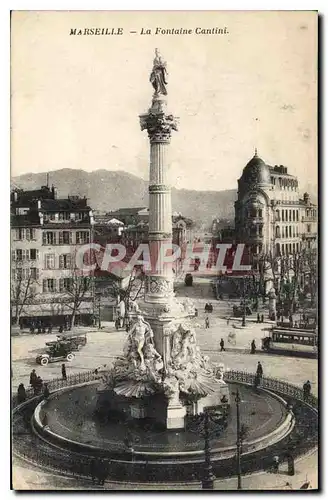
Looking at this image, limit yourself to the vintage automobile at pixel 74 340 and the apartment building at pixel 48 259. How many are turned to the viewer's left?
1

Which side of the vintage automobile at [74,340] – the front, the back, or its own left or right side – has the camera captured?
left

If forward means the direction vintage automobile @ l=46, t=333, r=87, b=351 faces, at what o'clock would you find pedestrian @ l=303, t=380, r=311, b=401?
The pedestrian is roughly at 7 o'clock from the vintage automobile.
